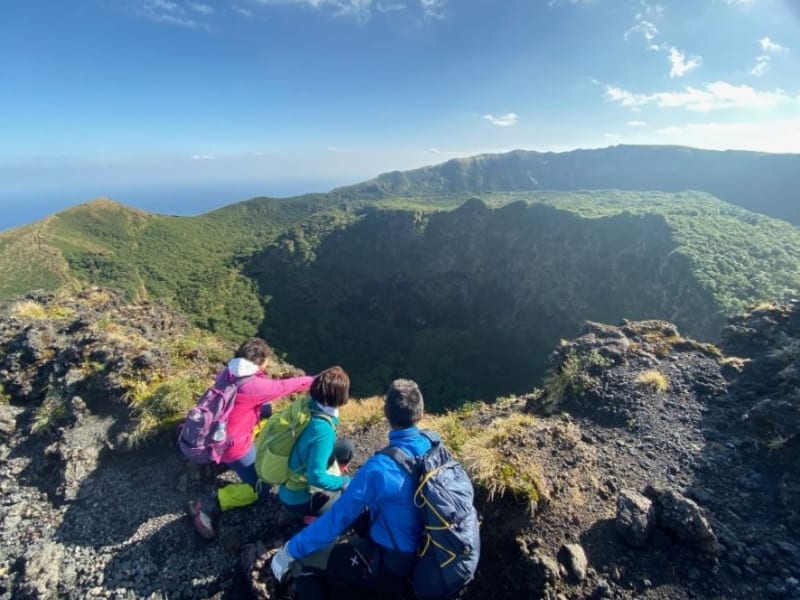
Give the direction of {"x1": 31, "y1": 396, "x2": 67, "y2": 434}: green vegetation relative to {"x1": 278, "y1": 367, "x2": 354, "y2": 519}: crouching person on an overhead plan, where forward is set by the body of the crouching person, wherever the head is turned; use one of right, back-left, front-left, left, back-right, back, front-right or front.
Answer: left

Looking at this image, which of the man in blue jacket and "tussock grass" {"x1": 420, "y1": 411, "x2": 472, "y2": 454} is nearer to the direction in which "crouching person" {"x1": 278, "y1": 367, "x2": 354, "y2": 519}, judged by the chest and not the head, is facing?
the tussock grass

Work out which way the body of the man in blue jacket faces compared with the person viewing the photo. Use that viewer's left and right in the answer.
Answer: facing away from the viewer and to the left of the viewer

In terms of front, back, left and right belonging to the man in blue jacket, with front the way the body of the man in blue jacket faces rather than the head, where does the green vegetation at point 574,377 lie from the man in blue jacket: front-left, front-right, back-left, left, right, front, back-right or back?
right

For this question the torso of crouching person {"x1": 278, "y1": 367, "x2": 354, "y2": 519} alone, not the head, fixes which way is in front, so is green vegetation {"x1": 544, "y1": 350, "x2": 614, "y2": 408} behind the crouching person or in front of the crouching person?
in front

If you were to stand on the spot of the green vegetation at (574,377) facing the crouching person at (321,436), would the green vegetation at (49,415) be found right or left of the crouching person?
right

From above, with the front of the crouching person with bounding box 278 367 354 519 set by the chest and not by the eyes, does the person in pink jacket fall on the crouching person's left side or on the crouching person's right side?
on the crouching person's left side

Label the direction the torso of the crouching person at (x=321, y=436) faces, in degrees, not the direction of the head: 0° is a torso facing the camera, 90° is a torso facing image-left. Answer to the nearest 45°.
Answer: approximately 225°

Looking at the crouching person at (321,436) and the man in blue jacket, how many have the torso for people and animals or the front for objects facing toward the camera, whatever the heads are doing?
0

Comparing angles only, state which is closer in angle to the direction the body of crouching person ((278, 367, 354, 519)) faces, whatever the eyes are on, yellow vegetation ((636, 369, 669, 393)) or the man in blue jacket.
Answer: the yellow vegetation

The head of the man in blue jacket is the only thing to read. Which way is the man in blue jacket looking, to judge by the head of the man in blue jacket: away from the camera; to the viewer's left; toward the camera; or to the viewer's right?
away from the camera

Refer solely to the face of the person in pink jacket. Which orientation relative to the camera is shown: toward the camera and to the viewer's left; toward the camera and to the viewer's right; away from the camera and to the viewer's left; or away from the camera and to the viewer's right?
away from the camera and to the viewer's right

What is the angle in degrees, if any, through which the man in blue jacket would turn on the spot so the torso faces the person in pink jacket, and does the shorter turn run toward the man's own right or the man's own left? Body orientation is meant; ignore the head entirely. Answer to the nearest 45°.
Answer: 0° — they already face them

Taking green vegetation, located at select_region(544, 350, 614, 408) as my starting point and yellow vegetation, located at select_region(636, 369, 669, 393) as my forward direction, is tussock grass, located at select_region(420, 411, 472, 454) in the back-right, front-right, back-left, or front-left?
back-right
